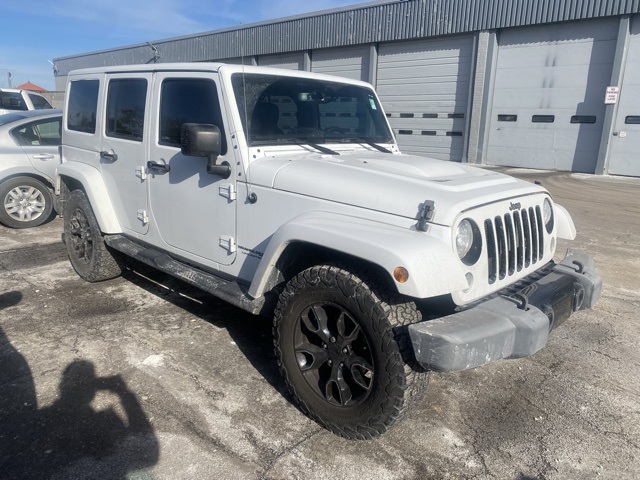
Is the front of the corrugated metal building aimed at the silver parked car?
yes

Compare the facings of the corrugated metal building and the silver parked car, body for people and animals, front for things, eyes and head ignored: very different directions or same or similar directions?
very different directions

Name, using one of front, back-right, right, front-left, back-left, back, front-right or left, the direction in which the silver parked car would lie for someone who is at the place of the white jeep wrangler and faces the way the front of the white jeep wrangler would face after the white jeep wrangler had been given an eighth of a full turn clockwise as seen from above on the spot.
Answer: back-right

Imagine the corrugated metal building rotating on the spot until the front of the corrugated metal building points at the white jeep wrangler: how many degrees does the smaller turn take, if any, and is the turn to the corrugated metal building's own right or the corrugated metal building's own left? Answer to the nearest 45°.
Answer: approximately 45° to the corrugated metal building's own left

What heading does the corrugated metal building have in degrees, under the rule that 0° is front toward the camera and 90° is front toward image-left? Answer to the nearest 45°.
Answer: approximately 45°

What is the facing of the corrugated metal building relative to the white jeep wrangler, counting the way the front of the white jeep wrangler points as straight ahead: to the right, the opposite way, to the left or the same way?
to the right

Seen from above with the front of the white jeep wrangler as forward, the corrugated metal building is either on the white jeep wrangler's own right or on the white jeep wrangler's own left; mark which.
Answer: on the white jeep wrangler's own left
